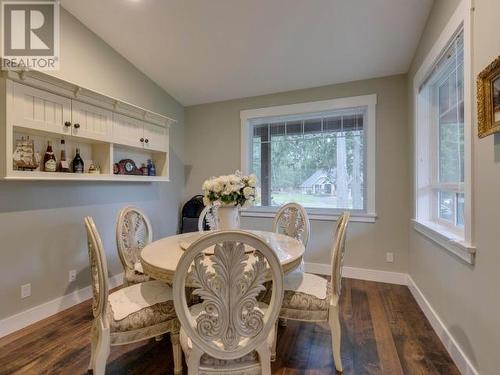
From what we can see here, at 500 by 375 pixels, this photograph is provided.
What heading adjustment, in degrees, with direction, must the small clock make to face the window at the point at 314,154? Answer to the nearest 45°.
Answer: approximately 45° to its left

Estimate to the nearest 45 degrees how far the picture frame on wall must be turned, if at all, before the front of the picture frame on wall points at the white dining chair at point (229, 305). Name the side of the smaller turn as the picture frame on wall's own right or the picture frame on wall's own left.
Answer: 0° — it already faces it

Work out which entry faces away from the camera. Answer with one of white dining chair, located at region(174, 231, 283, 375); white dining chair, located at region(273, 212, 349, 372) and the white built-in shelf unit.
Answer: white dining chair, located at region(174, 231, 283, 375)

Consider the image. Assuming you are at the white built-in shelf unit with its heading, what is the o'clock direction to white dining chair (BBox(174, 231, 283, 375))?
The white dining chair is roughly at 1 o'clock from the white built-in shelf unit.

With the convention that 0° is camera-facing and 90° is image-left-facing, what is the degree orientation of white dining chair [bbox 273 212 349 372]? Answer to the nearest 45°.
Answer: approximately 90°

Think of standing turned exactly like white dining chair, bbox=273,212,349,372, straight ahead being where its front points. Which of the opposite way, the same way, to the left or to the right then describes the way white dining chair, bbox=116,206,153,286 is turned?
the opposite way

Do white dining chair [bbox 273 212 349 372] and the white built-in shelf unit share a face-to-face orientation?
yes

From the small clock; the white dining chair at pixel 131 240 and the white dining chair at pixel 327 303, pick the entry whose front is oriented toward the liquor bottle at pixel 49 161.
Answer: the white dining chair at pixel 327 303

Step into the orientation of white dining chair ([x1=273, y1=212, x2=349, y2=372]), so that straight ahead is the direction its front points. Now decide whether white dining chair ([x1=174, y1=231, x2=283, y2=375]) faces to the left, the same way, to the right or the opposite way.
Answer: to the right

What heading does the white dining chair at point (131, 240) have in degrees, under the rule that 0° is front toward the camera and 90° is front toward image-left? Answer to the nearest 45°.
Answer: approximately 315°

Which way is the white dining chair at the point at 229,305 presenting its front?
away from the camera
